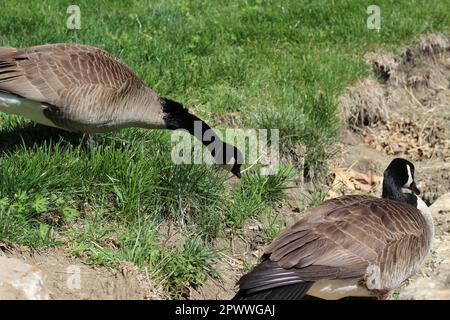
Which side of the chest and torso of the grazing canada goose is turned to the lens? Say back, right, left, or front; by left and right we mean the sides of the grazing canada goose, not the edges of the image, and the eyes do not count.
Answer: right

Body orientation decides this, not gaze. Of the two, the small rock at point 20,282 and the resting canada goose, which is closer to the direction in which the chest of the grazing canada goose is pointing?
the resting canada goose

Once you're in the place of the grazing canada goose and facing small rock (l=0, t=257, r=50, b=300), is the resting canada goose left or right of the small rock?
left

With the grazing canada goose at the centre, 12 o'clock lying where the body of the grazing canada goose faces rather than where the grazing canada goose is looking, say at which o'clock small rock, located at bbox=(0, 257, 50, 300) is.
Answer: The small rock is roughly at 3 o'clock from the grazing canada goose.

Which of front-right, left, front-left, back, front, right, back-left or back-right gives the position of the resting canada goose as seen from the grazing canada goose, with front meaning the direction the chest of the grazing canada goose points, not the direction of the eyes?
front-right
